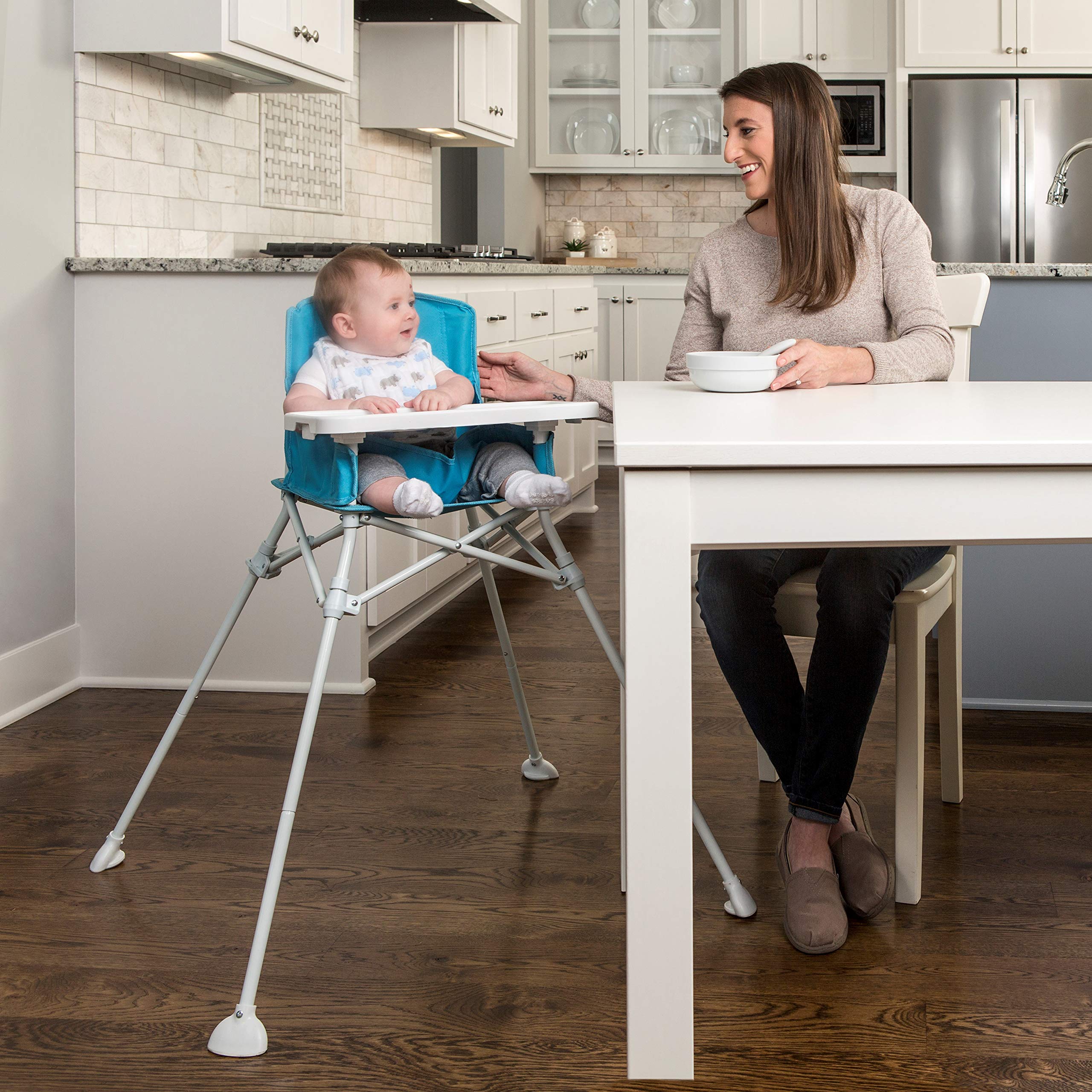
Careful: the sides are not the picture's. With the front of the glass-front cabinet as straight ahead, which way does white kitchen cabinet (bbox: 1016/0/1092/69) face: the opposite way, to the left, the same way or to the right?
the same way

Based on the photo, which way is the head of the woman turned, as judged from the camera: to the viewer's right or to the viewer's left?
to the viewer's left

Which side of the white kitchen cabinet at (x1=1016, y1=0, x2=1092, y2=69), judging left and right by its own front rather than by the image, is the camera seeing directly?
front

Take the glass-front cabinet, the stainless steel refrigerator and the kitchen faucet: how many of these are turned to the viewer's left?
1

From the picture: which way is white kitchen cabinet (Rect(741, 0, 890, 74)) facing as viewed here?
toward the camera

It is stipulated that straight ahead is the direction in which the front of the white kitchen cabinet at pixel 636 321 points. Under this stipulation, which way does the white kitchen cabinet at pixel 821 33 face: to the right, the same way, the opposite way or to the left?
the same way

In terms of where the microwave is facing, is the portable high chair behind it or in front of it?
in front

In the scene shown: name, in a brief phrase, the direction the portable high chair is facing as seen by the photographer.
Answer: facing the viewer and to the right of the viewer

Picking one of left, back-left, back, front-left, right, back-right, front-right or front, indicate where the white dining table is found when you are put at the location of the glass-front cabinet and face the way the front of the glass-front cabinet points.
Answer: front

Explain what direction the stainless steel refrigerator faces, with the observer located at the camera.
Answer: facing the viewer

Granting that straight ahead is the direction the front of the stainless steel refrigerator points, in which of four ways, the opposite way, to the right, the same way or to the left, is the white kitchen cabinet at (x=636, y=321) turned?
the same way

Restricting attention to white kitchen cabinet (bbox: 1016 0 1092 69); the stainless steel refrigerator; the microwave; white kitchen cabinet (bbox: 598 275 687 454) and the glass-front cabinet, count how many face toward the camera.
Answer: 5

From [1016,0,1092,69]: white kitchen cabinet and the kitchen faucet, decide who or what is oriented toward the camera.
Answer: the white kitchen cabinet

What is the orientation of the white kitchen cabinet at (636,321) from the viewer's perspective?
toward the camera
